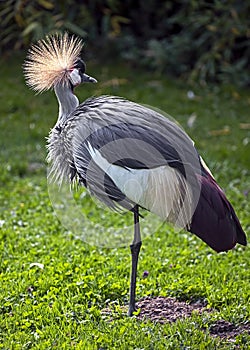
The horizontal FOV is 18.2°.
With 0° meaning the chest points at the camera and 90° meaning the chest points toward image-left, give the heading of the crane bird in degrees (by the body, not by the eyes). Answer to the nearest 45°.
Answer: approximately 90°
